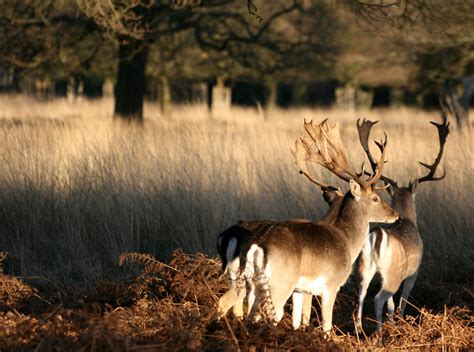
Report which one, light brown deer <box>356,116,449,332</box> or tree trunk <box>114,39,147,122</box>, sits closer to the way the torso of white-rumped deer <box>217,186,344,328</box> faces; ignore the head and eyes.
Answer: the light brown deer

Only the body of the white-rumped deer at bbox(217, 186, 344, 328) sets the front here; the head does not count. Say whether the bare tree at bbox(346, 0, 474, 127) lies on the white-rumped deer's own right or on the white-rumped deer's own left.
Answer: on the white-rumped deer's own left

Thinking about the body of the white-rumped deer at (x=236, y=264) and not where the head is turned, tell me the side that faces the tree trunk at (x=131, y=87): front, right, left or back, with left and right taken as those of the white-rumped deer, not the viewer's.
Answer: left

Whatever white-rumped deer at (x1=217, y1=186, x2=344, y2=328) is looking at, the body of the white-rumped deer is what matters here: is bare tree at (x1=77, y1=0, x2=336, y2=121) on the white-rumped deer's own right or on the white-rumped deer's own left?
on the white-rumped deer's own left

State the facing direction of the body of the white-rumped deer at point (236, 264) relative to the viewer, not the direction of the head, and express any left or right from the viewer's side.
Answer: facing to the right of the viewer
